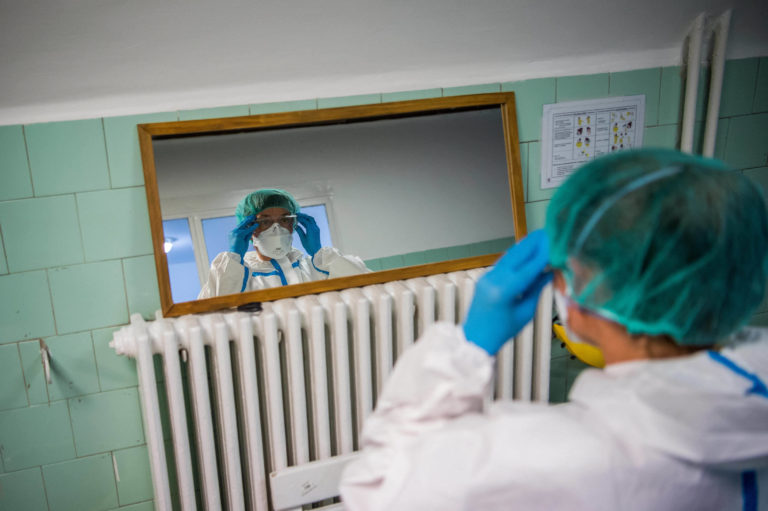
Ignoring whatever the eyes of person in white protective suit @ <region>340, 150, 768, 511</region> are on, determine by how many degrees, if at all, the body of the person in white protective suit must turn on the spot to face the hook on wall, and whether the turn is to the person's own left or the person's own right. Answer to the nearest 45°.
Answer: approximately 45° to the person's own left

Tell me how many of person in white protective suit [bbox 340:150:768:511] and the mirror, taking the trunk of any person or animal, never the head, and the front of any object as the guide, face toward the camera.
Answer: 1

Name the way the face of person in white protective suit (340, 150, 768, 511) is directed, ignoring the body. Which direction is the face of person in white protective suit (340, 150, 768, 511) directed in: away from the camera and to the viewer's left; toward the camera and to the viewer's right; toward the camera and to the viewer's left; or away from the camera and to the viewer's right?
away from the camera and to the viewer's left

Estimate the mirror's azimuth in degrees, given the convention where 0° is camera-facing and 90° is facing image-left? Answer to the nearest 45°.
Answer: approximately 0°

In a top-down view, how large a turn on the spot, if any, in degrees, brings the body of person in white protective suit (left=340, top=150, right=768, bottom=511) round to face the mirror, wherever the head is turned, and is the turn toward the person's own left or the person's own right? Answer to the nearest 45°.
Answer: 0° — they already face it

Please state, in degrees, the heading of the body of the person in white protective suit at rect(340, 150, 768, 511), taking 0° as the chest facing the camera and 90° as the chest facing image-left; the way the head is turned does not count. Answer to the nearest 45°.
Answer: approximately 135°

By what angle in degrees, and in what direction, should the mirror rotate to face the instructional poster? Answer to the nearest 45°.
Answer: approximately 90° to its left

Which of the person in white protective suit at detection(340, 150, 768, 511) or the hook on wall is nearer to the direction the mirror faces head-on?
the person in white protective suit

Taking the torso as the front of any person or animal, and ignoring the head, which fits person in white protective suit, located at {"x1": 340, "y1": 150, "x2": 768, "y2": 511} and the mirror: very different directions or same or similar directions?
very different directions

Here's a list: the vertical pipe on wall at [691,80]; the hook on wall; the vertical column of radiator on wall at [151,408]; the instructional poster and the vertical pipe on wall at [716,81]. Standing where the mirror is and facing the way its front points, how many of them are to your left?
3

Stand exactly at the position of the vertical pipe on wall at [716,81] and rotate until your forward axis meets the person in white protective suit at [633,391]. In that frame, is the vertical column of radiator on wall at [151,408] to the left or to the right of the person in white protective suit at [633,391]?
right
